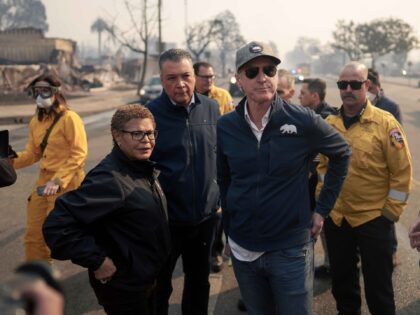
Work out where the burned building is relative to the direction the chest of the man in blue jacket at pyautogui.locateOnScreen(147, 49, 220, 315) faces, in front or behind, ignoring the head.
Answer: behind

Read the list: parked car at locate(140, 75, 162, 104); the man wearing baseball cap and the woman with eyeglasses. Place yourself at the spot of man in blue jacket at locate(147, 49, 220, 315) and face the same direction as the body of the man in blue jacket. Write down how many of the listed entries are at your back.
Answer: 1

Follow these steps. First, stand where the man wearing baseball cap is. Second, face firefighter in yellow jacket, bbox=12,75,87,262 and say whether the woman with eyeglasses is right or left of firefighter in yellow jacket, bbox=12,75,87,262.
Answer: left

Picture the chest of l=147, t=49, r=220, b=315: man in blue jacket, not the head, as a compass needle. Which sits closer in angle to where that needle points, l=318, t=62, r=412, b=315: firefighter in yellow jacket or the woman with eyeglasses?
the woman with eyeglasses

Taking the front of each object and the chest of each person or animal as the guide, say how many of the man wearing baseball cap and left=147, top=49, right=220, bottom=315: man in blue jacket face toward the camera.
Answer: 2

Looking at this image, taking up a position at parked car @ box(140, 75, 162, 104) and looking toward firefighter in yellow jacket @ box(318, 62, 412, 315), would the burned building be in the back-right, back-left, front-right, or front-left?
back-right

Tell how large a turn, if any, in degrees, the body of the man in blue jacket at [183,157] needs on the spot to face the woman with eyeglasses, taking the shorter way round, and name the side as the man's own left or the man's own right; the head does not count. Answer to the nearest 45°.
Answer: approximately 45° to the man's own right

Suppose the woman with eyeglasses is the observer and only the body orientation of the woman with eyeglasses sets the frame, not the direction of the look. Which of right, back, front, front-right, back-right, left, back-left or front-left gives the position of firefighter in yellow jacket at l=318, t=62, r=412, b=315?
front-left

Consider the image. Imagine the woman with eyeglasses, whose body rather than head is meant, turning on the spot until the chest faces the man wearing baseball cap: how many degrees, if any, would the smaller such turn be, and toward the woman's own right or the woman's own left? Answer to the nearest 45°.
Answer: approximately 45° to the woman's own left
